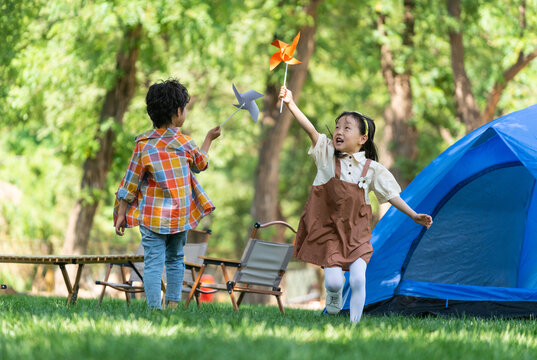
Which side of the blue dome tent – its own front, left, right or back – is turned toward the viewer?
front

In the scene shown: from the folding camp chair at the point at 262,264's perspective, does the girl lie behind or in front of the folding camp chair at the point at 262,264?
behind

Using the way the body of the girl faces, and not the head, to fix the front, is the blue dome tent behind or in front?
behind

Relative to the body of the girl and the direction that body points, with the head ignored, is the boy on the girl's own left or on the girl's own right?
on the girl's own right

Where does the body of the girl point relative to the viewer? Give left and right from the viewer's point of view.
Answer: facing the viewer

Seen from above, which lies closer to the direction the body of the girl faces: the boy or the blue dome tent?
the boy

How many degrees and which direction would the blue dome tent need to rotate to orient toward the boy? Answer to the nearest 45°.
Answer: approximately 45° to its right

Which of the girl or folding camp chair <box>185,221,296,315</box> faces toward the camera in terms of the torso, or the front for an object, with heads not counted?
the girl

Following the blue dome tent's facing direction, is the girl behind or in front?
in front

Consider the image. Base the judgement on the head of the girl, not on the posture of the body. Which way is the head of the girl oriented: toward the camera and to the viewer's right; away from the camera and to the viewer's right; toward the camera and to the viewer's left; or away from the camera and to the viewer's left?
toward the camera and to the viewer's left

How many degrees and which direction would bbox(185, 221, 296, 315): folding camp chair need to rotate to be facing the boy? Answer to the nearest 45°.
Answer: approximately 90° to its left

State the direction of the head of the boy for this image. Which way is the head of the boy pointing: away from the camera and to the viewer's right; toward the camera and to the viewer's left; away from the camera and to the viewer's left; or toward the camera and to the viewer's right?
away from the camera and to the viewer's right

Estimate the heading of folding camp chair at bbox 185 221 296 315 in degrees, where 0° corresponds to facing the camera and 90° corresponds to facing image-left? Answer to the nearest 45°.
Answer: approximately 135°

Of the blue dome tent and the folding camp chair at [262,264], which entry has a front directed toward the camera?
the blue dome tent

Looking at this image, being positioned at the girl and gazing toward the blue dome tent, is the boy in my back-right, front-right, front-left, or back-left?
back-left
